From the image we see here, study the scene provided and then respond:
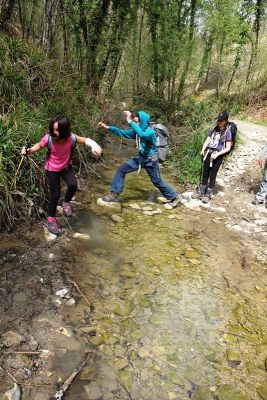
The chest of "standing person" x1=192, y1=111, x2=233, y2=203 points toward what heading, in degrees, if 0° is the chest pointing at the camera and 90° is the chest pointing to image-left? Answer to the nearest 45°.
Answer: approximately 45°

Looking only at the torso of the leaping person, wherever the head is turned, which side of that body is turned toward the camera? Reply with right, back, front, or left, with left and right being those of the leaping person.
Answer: left

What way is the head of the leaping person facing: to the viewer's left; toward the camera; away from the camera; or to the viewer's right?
to the viewer's left

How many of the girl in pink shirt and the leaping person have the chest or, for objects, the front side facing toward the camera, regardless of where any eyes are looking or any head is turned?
1

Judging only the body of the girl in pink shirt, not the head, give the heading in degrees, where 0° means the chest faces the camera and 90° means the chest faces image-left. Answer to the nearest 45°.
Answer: approximately 0°
